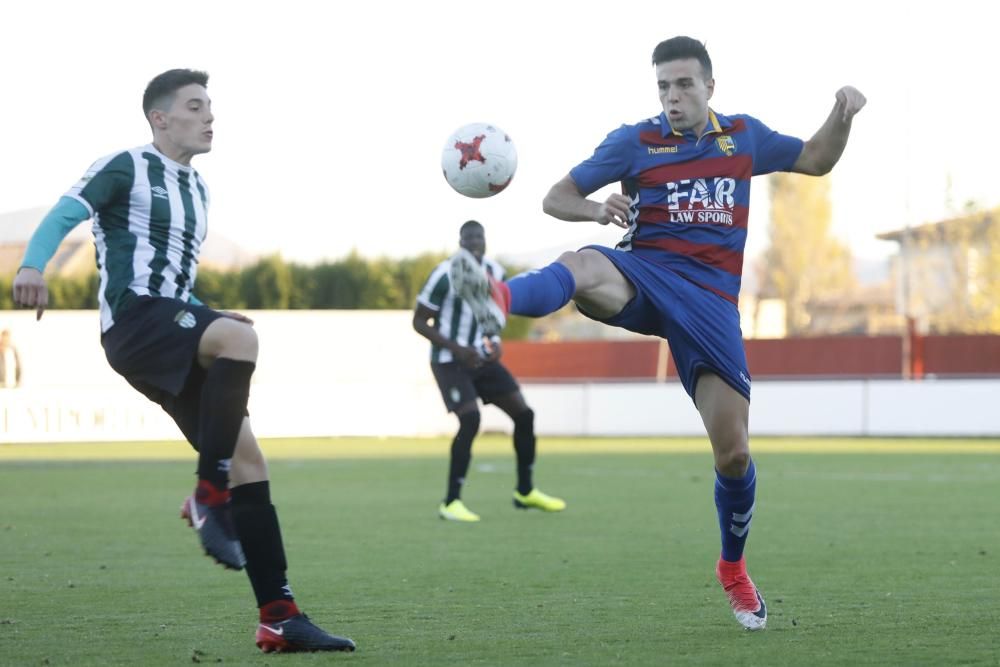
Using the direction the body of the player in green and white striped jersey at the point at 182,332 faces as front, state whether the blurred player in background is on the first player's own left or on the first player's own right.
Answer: on the first player's own left

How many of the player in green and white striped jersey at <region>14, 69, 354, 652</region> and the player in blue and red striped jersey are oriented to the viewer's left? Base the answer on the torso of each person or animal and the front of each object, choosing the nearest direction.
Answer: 0

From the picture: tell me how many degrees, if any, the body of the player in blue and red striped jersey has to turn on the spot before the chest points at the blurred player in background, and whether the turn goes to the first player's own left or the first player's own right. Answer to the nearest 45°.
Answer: approximately 180°

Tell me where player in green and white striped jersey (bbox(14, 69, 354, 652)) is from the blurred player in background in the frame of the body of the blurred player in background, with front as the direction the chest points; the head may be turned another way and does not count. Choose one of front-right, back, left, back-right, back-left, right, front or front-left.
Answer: front-right

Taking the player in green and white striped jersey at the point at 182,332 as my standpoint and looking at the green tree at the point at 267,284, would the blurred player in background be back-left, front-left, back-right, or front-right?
front-right

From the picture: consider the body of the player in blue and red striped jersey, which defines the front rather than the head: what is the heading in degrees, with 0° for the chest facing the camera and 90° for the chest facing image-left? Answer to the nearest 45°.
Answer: approximately 0°

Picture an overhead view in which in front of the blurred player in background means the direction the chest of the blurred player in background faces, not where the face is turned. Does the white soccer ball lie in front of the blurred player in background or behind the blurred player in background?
in front

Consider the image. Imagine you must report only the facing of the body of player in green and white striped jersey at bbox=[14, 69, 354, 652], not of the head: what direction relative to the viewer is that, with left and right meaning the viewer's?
facing the viewer and to the right of the viewer

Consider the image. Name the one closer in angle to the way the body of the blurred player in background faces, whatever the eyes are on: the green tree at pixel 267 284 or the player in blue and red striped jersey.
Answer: the player in blue and red striped jersey

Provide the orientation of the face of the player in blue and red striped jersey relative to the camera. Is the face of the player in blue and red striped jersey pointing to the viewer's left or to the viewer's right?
to the viewer's left

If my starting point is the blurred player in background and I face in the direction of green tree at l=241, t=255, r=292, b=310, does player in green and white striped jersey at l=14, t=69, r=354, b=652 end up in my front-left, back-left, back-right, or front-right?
back-left

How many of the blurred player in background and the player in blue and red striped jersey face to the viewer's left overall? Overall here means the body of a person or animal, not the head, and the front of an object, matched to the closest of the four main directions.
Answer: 0
